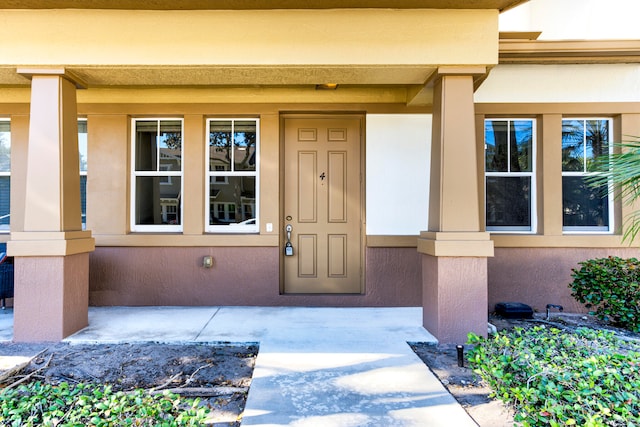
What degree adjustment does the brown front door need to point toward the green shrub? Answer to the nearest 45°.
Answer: approximately 90° to its left

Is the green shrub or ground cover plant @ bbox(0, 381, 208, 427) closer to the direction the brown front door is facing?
the ground cover plant

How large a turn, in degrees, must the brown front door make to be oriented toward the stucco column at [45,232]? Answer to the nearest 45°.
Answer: approximately 45° to its right

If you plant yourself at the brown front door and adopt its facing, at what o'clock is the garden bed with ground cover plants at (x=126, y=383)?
The garden bed with ground cover plants is roughly at 1 o'clock from the brown front door.

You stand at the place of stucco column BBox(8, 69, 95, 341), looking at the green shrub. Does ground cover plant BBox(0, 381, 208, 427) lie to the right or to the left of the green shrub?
right

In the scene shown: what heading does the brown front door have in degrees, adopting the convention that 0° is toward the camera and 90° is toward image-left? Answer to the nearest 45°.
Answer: approximately 0°

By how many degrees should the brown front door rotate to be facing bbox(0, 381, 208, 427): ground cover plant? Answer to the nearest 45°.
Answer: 0° — it already faces it

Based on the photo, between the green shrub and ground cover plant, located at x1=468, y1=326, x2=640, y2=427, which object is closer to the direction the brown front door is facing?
the ground cover plant

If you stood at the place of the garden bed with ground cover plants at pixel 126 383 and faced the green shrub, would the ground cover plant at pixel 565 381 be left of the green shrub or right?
right

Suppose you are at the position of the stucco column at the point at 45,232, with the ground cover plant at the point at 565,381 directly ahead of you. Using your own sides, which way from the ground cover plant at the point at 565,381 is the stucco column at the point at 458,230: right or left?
left
